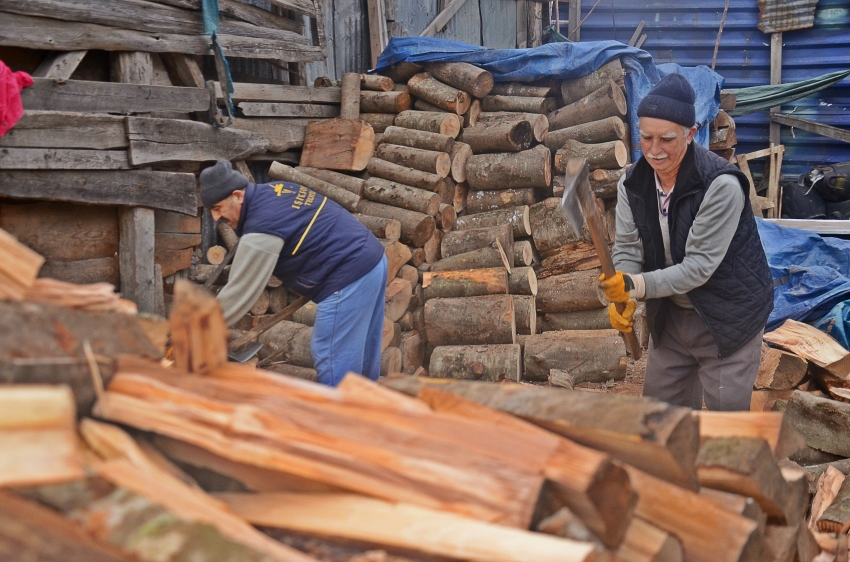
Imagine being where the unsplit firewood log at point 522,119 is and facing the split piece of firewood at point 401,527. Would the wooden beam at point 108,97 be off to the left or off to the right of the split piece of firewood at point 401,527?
right

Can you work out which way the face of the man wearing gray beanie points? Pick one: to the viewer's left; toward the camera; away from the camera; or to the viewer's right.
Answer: to the viewer's left

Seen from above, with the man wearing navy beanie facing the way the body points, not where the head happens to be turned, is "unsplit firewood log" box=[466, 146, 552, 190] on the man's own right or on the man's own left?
on the man's own right

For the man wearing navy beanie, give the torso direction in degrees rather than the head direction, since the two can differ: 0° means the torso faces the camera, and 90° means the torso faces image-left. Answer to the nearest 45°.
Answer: approximately 45°

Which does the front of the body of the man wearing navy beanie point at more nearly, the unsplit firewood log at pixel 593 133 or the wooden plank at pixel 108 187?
the wooden plank

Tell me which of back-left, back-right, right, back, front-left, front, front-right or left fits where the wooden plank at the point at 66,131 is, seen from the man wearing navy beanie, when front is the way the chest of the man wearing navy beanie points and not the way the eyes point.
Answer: front-right

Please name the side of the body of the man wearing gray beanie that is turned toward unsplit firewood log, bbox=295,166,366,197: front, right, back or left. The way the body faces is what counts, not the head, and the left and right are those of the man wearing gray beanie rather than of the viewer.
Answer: right
